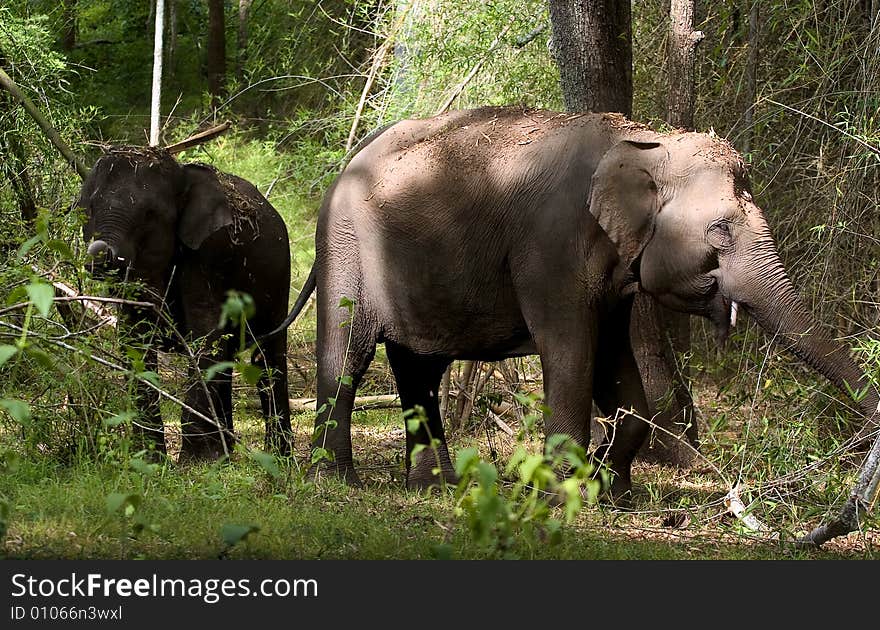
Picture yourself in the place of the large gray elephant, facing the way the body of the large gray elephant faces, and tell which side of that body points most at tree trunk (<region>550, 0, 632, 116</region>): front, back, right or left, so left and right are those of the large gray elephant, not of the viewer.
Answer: left

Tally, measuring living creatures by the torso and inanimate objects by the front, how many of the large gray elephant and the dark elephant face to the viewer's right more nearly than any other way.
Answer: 1

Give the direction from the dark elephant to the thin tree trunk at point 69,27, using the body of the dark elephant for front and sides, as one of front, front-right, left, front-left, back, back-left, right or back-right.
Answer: back-right

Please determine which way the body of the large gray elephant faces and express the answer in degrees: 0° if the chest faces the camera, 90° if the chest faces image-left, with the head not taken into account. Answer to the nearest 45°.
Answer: approximately 270°

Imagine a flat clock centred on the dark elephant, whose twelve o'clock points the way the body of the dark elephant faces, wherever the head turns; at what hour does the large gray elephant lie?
The large gray elephant is roughly at 9 o'clock from the dark elephant.

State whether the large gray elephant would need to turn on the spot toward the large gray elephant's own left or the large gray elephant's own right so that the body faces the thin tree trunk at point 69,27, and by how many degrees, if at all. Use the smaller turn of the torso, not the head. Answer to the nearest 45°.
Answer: approximately 135° to the large gray elephant's own left

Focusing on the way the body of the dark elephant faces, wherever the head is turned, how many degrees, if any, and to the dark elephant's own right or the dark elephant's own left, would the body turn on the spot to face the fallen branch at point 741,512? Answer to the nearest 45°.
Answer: approximately 90° to the dark elephant's own left

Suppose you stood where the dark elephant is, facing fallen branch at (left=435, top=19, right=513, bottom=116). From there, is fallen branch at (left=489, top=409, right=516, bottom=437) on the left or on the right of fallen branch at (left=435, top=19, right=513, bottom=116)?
right

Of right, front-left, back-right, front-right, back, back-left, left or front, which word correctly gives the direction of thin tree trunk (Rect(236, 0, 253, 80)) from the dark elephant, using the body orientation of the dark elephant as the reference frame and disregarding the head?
back-right

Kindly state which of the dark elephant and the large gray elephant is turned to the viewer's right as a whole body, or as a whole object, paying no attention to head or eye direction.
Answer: the large gray elephant

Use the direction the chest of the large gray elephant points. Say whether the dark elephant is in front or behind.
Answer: behind

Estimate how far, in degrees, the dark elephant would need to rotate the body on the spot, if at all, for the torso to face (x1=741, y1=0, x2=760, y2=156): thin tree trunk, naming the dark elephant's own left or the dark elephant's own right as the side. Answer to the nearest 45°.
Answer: approximately 135° to the dark elephant's own left

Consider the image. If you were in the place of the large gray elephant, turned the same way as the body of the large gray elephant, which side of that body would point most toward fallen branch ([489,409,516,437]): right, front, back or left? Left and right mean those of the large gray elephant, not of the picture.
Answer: left

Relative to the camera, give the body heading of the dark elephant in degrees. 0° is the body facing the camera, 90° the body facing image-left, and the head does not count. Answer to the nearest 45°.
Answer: approximately 45°
